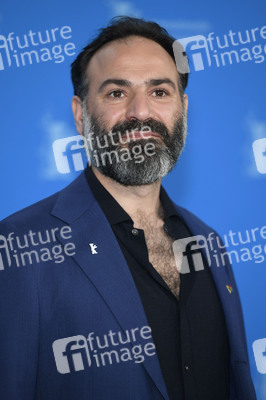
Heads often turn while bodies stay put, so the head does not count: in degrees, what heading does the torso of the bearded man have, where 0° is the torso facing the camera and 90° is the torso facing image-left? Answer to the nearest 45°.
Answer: approximately 315°
